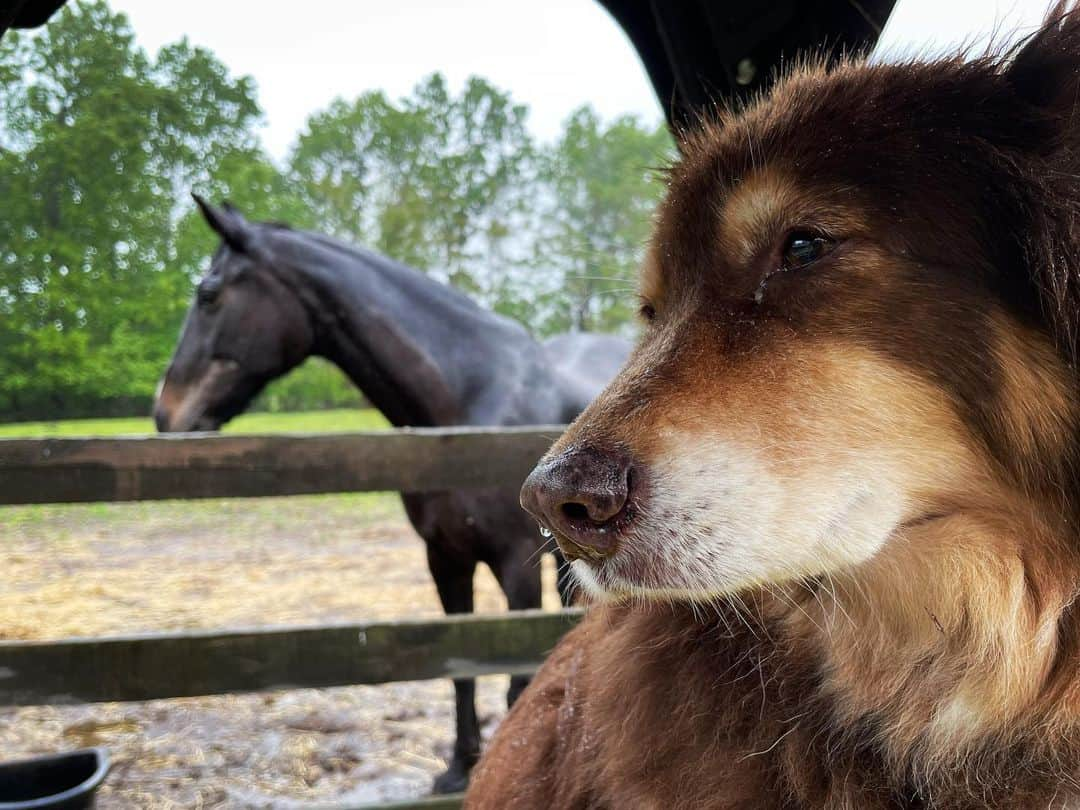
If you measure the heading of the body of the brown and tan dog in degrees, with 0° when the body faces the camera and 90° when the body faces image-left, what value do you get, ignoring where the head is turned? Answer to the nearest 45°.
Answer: approximately 45°

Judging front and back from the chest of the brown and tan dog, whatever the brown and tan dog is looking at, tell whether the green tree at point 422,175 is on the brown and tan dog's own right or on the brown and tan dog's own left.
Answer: on the brown and tan dog's own right

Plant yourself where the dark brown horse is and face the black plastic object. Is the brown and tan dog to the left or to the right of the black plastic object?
left

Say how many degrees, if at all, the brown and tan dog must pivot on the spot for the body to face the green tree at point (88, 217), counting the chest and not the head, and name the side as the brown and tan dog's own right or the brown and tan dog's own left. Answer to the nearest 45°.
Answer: approximately 90° to the brown and tan dog's own right

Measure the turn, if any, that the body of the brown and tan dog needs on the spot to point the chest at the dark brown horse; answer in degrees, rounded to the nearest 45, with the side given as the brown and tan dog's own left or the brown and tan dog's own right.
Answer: approximately 90° to the brown and tan dog's own right

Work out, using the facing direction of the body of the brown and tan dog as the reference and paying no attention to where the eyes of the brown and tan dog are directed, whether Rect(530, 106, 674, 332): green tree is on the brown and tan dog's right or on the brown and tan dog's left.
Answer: on the brown and tan dog's right
